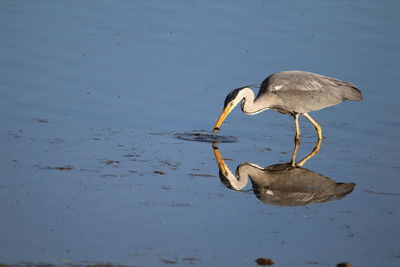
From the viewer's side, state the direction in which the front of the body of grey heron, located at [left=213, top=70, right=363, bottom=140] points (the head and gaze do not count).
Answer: to the viewer's left
